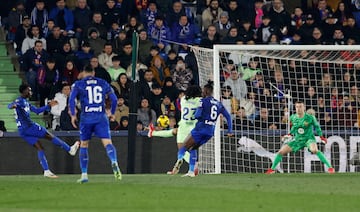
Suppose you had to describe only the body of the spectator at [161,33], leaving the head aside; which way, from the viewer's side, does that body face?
toward the camera

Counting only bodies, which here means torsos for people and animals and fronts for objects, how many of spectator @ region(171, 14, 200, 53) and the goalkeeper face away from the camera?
0

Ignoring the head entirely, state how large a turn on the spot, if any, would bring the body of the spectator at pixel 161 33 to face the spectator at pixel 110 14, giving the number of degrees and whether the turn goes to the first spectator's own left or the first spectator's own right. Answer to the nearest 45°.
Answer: approximately 90° to the first spectator's own right

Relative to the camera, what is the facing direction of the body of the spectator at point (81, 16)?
toward the camera

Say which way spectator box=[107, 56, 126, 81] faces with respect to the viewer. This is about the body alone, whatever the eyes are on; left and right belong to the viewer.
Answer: facing the viewer

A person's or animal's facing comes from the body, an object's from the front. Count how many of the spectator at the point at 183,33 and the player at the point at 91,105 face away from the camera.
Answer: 1

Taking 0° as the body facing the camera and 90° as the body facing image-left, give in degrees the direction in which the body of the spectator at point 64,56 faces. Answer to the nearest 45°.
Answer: approximately 315°

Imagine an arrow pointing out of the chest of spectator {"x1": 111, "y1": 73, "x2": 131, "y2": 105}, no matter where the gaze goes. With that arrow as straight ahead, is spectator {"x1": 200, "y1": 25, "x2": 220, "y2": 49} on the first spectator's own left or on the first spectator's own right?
on the first spectator's own left

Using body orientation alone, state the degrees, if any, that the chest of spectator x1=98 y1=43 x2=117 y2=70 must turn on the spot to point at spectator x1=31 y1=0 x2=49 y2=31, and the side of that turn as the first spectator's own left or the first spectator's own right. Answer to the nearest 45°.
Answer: approximately 90° to the first spectator's own right

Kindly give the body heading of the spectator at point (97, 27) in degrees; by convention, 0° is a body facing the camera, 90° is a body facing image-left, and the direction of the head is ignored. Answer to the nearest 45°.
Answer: approximately 0°
